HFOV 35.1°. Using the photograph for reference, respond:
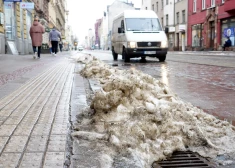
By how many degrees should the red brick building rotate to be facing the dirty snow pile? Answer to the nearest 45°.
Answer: approximately 45° to its left

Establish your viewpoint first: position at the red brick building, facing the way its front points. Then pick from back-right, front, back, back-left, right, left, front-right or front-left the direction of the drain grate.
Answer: front-left

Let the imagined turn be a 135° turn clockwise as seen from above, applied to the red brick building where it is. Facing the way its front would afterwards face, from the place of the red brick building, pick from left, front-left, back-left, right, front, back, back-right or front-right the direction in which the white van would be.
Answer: back

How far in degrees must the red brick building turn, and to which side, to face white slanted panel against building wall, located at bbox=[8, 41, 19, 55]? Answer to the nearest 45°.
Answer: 0° — it already faces it

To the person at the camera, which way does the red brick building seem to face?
facing the viewer and to the left of the viewer
